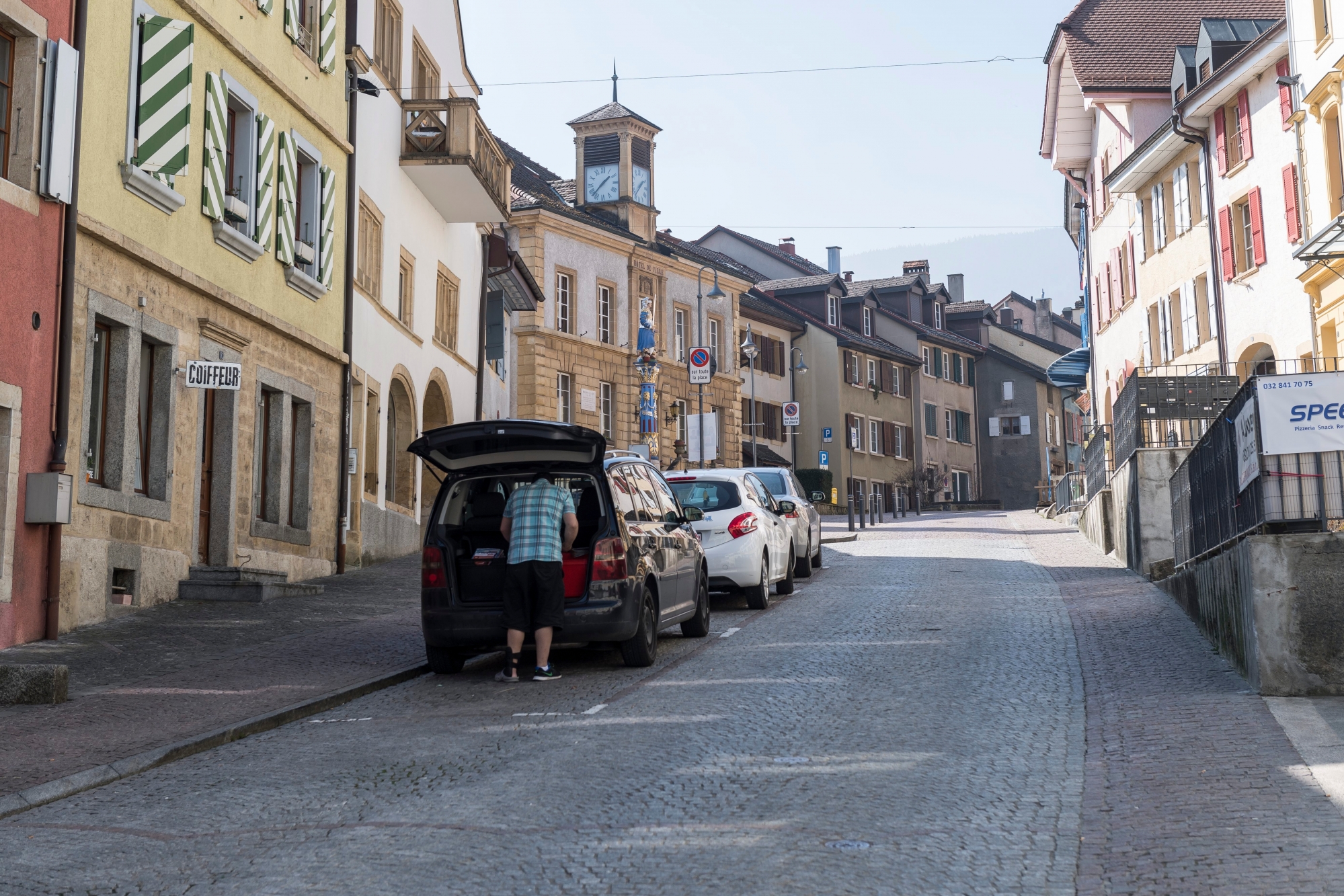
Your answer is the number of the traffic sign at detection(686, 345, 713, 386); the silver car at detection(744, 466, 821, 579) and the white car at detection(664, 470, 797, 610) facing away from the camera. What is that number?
2

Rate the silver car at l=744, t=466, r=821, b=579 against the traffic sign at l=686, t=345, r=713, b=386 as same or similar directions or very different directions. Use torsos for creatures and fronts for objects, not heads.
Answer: very different directions

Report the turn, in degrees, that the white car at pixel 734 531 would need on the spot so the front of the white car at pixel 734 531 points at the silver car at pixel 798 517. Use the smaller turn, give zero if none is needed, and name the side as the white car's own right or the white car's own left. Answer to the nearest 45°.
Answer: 0° — it already faces it

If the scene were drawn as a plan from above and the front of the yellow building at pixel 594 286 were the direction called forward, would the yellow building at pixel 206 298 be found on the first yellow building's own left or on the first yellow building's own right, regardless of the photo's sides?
on the first yellow building's own right

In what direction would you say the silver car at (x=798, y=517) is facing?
away from the camera

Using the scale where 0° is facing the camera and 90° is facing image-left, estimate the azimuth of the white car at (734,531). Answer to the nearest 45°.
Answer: approximately 180°

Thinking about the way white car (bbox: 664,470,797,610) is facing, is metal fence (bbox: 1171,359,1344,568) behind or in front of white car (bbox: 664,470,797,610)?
behind

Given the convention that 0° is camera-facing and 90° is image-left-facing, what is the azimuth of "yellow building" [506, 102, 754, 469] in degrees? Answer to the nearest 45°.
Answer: approximately 315°

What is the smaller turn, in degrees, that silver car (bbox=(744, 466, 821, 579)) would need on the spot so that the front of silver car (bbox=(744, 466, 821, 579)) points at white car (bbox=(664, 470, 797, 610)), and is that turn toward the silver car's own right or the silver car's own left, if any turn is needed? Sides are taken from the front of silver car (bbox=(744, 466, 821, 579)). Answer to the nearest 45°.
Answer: approximately 180°

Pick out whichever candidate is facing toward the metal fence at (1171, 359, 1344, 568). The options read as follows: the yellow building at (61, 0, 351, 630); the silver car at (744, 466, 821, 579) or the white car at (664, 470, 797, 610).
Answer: the yellow building
